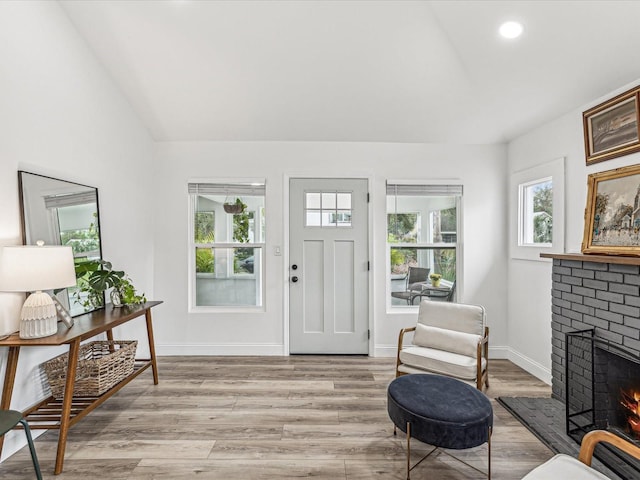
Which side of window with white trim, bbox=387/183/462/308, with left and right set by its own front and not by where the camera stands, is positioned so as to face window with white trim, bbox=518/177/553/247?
left

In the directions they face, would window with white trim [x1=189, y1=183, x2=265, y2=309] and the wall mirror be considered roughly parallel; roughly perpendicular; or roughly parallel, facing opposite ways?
roughly perpendicular

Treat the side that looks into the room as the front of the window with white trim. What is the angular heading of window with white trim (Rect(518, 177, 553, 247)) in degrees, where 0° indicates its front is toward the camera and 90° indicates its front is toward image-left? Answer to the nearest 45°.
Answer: approximately 45°

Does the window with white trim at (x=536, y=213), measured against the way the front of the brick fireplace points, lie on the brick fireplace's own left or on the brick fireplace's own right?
on the brick fireplace's own right

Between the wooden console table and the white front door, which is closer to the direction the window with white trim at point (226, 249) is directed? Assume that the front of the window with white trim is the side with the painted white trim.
the wooden console table

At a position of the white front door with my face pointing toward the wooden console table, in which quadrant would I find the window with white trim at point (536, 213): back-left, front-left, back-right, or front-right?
back-left

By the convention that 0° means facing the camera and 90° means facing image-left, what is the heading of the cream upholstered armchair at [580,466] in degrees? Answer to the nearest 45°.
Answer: approximately 135°

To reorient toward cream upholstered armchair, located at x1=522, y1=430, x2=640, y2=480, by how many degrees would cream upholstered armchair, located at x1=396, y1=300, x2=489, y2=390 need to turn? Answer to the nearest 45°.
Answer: approximately 45° to its left

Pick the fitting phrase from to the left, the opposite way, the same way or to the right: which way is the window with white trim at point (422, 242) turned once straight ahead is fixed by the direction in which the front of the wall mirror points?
to the right

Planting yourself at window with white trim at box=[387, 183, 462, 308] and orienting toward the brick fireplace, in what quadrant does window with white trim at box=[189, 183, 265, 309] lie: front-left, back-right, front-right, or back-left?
back-right

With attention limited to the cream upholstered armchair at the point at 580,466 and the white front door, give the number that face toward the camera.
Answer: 1

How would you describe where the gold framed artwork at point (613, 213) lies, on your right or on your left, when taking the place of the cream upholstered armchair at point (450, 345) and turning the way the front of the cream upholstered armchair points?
on your left

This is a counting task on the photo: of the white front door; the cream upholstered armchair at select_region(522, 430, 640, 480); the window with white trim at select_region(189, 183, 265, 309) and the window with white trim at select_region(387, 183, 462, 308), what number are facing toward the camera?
3

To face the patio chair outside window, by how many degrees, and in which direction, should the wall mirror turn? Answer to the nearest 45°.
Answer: approximately 45° to its left
